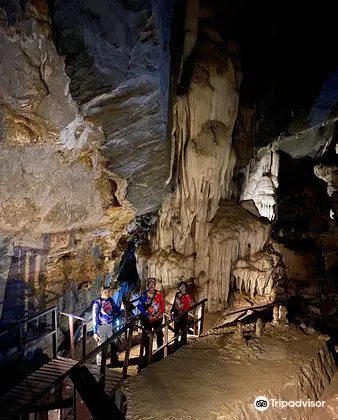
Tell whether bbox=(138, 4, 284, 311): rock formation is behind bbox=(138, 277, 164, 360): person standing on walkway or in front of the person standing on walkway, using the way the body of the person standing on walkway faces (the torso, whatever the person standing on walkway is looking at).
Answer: behind

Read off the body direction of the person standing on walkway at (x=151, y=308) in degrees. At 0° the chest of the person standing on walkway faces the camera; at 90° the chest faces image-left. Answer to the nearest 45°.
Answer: approximately 0°

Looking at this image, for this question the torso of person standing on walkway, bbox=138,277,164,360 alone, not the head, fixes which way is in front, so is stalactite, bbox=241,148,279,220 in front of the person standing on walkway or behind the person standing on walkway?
behind

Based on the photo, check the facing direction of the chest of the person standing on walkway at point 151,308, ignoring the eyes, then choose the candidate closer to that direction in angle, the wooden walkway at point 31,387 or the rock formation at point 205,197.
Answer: the wooden walkway
